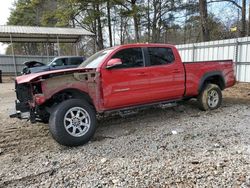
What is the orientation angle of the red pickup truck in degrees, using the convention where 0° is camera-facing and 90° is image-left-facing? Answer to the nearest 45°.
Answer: approximately 45°
